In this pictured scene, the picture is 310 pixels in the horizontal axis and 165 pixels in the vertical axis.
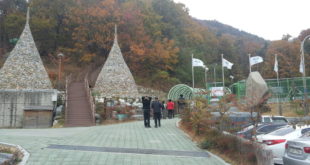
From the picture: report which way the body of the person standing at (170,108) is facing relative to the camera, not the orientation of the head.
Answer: away from the camera

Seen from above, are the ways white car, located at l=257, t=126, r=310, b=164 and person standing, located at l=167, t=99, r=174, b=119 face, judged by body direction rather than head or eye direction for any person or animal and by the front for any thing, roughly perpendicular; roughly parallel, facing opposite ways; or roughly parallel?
roughly perpendicular

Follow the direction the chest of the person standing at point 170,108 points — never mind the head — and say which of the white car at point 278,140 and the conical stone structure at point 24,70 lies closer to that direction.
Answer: the conical stone structure

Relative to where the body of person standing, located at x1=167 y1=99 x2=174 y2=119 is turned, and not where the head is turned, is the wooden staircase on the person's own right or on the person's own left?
on the person's own left

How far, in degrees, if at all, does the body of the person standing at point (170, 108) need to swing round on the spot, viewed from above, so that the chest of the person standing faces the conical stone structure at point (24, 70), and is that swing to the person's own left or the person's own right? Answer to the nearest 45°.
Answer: approximately 90° to the person's own left
